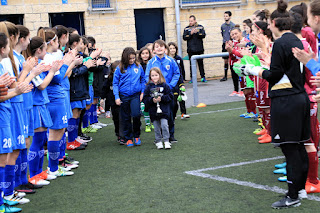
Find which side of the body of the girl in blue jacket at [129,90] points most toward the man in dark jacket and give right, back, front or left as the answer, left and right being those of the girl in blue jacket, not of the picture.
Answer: back

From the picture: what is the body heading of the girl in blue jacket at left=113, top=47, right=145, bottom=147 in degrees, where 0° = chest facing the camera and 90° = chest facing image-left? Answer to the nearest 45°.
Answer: approximately 0°

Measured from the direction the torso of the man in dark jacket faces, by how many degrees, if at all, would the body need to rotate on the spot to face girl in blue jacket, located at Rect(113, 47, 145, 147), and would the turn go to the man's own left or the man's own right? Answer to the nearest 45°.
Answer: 0° — they already face them

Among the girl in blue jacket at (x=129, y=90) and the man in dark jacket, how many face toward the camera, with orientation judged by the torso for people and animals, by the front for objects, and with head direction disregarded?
2
